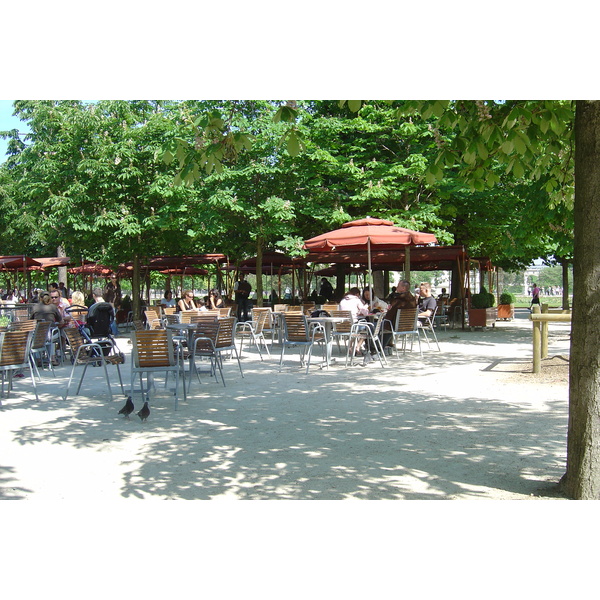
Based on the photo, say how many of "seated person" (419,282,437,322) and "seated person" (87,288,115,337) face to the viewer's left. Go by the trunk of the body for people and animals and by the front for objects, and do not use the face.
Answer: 1

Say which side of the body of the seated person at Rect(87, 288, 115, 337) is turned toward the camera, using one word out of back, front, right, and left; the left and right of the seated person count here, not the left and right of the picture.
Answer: back

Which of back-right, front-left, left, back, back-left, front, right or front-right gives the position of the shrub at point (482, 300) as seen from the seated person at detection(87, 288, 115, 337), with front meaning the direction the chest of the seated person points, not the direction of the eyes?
front-right

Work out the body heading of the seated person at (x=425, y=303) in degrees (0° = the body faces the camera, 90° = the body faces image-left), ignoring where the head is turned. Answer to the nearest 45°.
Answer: approximately 90°

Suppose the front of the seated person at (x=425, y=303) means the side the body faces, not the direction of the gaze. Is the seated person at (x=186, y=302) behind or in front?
in front

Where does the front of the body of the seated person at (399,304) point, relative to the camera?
to the viewer's left

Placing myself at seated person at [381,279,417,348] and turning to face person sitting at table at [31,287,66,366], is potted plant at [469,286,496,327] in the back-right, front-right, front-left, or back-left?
back-right

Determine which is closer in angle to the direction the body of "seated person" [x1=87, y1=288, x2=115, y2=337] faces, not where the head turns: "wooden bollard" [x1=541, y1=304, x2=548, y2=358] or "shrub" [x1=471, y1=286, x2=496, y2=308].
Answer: the shrub

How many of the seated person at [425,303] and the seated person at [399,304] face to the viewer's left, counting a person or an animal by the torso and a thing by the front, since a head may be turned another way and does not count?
2

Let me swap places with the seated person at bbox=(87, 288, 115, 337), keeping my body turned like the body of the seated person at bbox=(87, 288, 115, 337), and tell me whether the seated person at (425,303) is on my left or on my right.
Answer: on my right

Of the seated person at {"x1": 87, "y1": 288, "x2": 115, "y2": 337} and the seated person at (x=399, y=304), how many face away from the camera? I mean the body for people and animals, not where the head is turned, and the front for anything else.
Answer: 1
